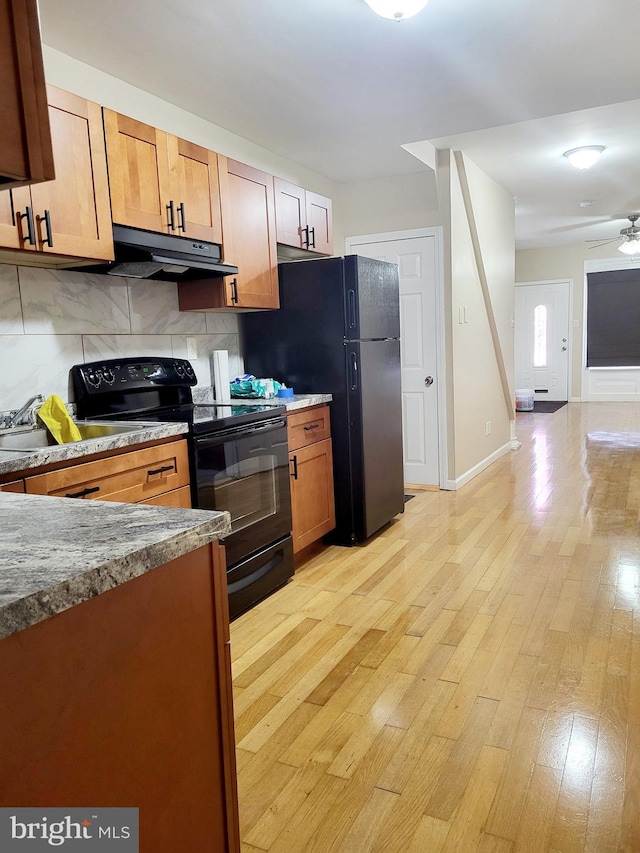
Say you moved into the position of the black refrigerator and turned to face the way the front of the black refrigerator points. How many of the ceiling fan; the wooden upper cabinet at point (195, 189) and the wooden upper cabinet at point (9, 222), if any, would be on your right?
2

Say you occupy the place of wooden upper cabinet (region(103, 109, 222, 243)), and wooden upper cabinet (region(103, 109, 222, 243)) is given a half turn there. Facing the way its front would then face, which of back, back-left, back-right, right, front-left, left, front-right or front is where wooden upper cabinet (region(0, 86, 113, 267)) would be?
left

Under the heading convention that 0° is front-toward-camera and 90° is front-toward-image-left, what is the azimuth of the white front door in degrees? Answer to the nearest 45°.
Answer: approximately 0°

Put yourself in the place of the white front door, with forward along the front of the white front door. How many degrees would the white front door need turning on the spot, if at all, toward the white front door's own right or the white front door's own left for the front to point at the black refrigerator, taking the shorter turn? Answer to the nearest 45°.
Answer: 0° — it already faces it

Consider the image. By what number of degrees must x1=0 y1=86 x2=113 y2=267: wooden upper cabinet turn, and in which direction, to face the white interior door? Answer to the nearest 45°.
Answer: approximately 90° to its left

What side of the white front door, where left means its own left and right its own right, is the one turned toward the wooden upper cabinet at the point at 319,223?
front

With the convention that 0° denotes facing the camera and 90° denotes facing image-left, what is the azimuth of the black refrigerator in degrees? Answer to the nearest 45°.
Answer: approximately 315°

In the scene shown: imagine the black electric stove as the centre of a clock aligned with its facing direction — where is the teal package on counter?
The teal package on counter is roughly at 8 o'clock from the black electric stove.

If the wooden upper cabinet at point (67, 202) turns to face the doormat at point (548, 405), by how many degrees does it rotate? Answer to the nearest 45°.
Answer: approximately 90° to its left

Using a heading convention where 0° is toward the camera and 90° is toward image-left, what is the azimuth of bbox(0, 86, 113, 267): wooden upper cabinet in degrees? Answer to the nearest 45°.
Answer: approximately 315°

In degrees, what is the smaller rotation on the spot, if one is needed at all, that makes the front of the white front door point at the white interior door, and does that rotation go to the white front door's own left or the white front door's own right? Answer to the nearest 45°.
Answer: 0° — it already faces it

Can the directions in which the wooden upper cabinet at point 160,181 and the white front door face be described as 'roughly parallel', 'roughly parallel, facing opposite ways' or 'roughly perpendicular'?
roughly perpendicular

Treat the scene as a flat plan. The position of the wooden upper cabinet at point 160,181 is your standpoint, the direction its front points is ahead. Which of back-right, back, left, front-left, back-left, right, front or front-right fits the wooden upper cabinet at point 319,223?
left

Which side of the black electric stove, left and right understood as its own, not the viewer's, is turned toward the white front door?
left

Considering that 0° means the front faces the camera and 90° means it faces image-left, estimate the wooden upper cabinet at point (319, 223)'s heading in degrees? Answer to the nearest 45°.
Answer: approximately 315°
